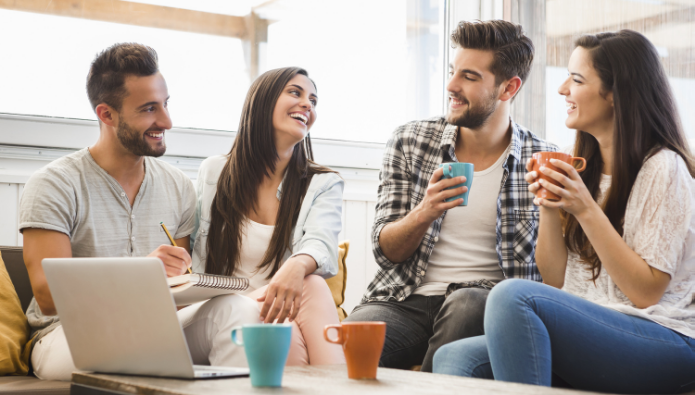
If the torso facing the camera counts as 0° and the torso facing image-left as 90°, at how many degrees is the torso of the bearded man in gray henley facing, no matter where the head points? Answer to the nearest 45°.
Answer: approximately 315°

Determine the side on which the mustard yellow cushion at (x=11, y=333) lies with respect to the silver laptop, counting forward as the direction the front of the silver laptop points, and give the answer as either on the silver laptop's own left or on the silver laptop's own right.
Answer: on the silver laptop's own left

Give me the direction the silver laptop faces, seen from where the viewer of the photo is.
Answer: facing away from the viewer and to the right of the viewer

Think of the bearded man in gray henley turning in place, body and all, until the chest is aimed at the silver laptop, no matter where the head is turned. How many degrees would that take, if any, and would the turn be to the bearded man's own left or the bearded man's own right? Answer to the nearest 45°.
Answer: approximately 45° to the bearded man's own right

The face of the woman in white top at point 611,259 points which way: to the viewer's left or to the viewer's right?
to the viewer's left

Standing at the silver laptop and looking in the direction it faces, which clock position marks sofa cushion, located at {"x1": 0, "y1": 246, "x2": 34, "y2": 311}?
The sofa cushion is roughly at 10 o'clock from the silver laptop.
